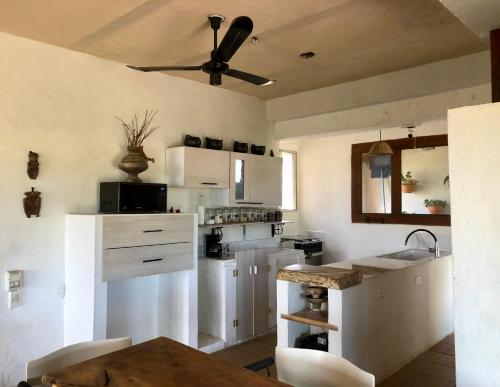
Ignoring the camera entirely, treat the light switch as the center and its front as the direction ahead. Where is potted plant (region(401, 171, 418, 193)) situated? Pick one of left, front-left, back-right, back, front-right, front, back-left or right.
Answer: left

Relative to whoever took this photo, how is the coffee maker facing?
facing the viewer and to the right of the viewer

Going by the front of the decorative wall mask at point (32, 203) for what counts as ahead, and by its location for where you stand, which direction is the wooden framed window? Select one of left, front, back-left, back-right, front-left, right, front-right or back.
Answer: left

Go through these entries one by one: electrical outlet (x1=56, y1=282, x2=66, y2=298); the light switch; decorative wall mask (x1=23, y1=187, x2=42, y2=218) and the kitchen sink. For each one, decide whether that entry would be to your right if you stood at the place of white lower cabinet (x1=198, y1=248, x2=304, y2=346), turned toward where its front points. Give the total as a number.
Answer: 3

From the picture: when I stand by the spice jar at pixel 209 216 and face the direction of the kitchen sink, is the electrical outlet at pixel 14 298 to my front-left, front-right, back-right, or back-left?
back-right

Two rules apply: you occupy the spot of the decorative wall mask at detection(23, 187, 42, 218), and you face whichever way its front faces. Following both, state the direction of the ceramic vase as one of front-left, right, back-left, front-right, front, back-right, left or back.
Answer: left

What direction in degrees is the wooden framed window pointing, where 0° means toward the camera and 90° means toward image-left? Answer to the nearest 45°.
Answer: approximately 45°

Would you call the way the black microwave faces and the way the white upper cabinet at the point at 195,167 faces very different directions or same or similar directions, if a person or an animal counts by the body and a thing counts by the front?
same or similar directions

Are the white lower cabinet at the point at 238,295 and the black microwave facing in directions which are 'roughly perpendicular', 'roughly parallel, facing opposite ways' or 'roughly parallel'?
roughly parallel

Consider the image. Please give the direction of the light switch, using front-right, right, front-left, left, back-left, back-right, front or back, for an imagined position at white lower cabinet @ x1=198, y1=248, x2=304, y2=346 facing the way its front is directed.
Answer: right

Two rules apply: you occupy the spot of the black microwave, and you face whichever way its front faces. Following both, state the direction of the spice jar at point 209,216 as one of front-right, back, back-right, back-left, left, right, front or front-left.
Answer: left
